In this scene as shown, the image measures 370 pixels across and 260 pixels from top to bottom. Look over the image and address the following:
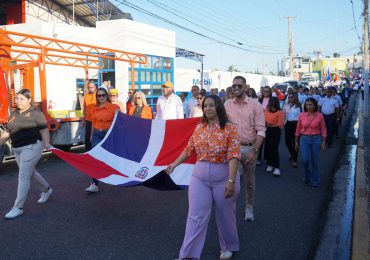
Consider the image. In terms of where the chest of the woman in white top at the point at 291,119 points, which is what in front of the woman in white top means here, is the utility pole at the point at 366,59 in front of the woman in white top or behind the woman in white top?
behind

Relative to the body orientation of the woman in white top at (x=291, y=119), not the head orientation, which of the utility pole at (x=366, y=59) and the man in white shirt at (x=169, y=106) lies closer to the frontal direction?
the man in white shirt

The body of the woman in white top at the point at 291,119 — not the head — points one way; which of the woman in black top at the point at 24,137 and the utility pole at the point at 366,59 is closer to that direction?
the woman in black top

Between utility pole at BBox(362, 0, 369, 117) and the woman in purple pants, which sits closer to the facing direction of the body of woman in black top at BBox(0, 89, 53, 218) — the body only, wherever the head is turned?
the woman in purple pants

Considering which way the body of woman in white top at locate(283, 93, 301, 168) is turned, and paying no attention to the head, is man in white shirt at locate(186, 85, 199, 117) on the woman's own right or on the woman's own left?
on the woman's own right

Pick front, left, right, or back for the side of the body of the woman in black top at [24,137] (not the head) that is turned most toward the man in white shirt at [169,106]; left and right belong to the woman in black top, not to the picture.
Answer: back
